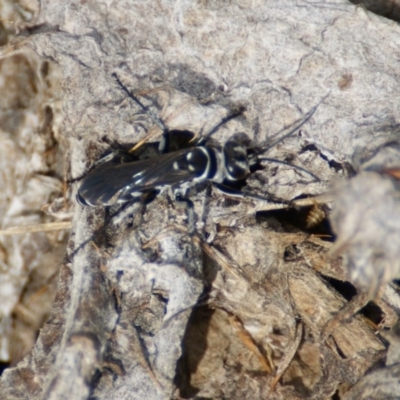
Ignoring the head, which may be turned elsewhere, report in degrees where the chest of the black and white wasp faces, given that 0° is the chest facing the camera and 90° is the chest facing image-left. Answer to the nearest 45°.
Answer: approximately 270°
